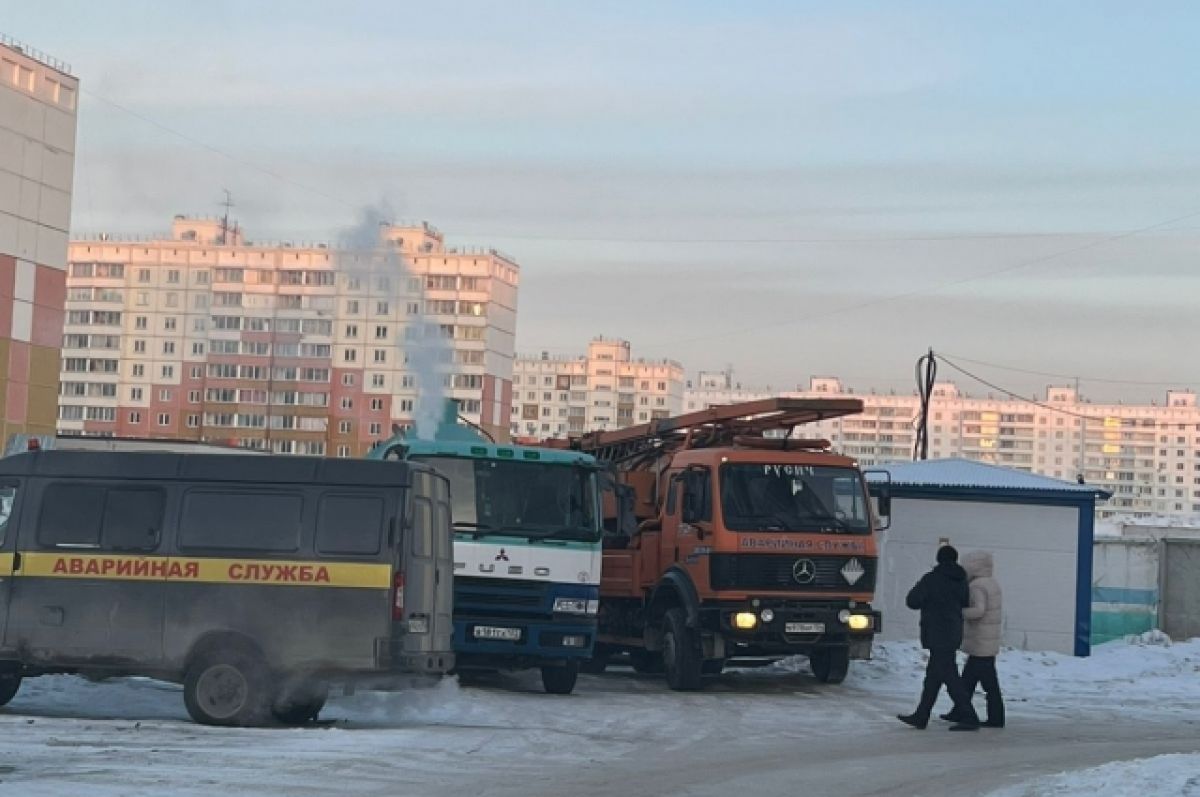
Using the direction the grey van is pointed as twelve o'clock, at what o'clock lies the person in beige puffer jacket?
The person in beige puffer jacket is roughly at 6 o'clock from the grey van.

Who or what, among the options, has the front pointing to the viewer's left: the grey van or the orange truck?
the grey van

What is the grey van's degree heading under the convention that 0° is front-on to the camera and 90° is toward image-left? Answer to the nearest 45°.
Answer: approximately 90°

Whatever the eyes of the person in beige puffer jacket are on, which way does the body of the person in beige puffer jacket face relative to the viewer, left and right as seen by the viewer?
facing to the left of the viewer

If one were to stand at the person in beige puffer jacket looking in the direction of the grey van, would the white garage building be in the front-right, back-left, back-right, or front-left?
back-right

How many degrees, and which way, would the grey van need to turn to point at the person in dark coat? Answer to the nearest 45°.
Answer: approximately 180°

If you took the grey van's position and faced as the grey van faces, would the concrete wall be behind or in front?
behind
